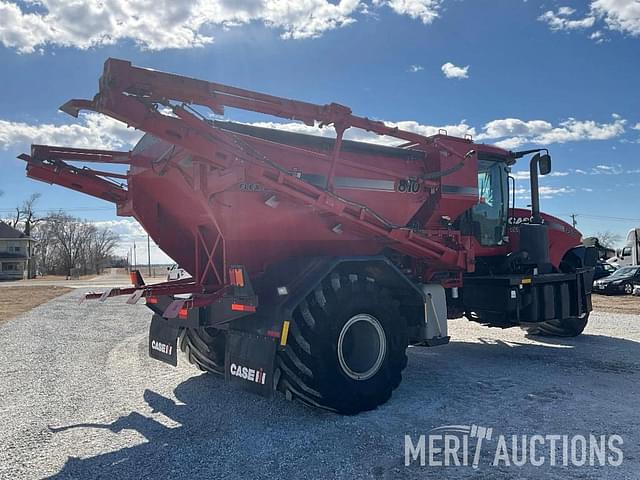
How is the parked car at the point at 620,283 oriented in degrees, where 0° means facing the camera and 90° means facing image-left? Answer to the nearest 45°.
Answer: approximately 45°

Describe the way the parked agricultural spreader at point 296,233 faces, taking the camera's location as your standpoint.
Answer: facing away from the viewer and to the right of the viewer
